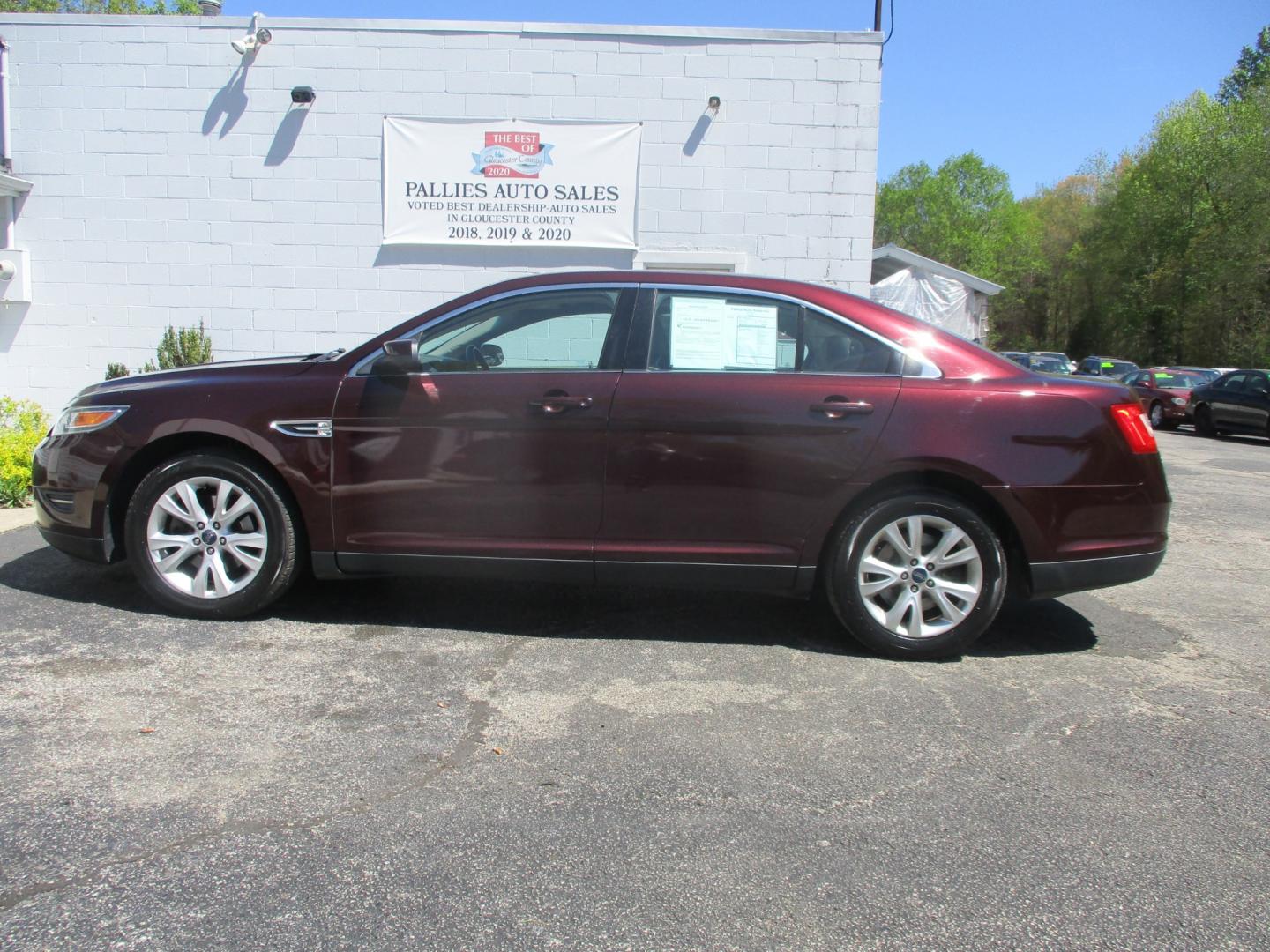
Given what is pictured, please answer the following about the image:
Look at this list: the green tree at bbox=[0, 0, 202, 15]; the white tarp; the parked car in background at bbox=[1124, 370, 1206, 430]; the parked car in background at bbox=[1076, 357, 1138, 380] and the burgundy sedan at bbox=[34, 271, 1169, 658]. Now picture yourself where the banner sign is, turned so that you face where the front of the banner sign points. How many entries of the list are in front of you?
1

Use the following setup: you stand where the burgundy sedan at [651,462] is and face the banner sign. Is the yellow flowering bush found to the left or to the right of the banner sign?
left

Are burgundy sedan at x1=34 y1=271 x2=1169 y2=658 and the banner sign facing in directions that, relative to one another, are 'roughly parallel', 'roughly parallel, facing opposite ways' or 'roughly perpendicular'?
roughly perpendicular

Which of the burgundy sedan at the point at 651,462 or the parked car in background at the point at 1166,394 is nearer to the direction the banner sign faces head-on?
the burgundy sedan

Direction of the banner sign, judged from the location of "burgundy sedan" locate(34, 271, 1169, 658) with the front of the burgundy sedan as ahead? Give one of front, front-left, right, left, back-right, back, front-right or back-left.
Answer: right

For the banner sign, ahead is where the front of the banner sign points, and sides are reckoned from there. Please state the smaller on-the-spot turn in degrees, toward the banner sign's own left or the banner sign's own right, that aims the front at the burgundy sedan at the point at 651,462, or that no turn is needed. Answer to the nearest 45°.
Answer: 0° — it already faces it

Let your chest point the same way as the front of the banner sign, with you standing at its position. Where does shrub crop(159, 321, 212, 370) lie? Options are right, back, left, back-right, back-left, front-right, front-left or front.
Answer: right

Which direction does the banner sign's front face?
toward the camera

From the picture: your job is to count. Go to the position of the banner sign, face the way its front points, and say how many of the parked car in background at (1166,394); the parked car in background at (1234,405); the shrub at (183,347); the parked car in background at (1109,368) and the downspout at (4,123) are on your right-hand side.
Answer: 2

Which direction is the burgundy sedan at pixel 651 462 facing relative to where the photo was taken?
to the viewer's left

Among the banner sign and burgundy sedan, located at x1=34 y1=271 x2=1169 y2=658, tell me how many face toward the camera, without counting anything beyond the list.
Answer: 1

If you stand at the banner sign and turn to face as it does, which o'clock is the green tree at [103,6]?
The green tree is roughly at 5 o'clock from the banner sign.

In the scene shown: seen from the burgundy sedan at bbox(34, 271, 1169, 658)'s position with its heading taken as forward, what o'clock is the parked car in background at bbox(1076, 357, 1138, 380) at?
The parked car in background is roughly at 4 o'clock from the burgundy sedan.
